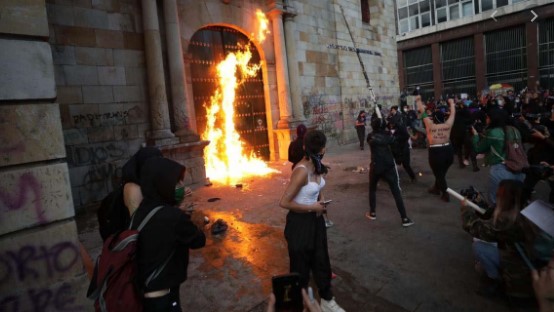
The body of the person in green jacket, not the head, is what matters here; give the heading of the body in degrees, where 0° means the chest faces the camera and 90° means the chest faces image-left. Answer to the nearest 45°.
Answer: approximately 90°

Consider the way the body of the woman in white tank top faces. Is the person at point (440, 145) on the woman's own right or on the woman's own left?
on the woman's own left

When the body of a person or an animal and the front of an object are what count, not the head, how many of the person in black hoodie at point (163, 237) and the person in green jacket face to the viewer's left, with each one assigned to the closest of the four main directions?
1

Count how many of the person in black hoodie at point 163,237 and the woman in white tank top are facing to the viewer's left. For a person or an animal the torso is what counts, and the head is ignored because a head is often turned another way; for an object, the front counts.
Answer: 0

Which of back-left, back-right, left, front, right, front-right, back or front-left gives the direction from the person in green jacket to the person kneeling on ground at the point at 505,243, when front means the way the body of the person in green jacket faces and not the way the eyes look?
left

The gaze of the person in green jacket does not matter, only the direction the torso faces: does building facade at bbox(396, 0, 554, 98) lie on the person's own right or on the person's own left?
on the person's own right

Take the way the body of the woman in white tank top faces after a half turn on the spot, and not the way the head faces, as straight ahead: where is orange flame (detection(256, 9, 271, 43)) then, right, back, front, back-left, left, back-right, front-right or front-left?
front-right
